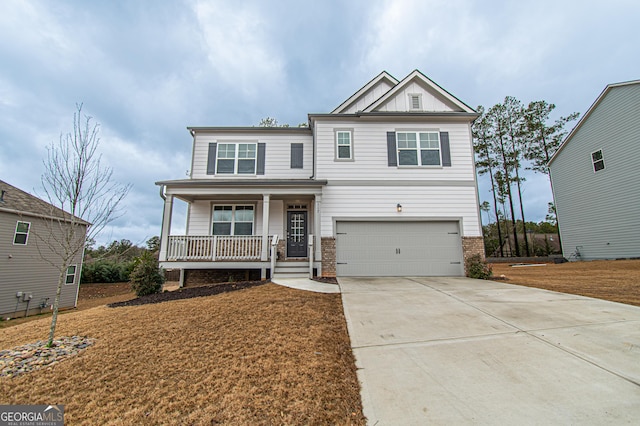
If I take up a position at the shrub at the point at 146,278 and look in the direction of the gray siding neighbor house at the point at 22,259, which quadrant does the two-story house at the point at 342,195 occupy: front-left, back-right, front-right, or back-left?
back-right

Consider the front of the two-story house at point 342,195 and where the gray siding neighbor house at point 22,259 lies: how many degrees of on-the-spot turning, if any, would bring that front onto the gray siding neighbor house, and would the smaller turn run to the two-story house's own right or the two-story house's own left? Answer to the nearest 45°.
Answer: approximately 90° to the two-story house's own right

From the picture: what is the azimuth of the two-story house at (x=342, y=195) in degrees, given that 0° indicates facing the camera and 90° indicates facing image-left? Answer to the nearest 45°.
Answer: approximately 0°

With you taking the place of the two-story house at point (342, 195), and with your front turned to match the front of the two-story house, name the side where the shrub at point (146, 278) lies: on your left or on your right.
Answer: on your right

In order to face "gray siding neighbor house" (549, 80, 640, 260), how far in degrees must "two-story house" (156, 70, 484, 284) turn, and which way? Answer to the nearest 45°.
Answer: approximately 90° to its left

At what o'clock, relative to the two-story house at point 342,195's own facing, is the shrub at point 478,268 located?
The shrub is roughly at 9 o'clock from the two-story house.

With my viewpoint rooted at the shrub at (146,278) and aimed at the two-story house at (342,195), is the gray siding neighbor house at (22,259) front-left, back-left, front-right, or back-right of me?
back-left
